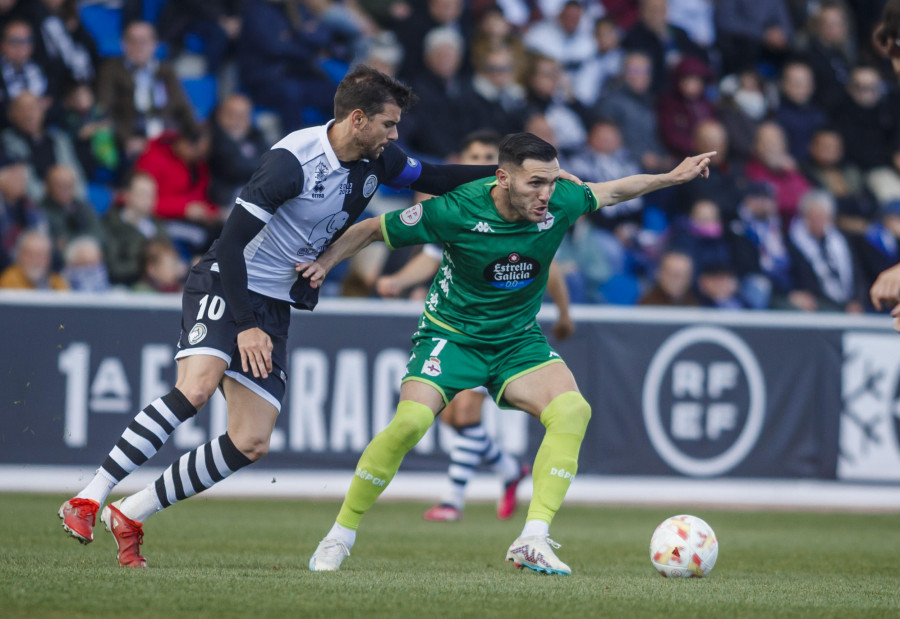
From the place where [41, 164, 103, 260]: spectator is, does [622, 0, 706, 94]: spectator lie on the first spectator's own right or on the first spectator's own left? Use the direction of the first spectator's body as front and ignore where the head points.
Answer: on the first spectator's own left

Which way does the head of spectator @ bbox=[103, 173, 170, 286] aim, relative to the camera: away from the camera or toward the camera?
toward the camera

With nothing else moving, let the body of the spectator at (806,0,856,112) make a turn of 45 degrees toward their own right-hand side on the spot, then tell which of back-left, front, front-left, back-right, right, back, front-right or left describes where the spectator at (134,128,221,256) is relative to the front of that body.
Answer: front

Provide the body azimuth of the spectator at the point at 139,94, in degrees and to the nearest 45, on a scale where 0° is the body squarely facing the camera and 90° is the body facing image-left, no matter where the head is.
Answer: approximately 0°

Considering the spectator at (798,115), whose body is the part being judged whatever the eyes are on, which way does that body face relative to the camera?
toward the camera

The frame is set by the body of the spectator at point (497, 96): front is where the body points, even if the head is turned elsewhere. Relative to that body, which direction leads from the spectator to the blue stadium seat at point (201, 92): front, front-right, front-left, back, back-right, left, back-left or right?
right

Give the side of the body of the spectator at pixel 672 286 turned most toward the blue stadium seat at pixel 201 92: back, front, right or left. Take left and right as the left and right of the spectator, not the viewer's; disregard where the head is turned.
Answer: right

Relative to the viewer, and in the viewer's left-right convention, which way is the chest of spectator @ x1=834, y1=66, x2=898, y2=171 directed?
facing the viewer

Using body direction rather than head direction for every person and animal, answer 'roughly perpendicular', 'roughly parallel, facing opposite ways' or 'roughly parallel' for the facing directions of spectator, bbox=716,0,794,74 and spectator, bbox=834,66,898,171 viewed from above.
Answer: roughly parallel

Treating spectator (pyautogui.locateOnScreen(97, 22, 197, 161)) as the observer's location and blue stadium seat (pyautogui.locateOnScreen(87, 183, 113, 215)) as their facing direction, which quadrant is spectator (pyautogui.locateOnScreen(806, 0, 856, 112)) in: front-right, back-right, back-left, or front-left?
back-left

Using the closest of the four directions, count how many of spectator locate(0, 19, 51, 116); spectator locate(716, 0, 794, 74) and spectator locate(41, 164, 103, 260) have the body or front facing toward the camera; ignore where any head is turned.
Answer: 3

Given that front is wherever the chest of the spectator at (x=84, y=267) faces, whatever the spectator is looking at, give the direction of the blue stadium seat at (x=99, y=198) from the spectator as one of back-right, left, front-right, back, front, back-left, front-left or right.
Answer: back

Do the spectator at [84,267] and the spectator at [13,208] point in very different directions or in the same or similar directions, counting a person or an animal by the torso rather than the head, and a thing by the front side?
same or similar directions

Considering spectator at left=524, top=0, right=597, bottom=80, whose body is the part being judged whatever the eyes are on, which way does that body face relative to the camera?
toward the camera

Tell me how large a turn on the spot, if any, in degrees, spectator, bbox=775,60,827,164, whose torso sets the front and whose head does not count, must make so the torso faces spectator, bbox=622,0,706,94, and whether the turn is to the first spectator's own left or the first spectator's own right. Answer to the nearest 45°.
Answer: approximately 90° to the first spectator's own right
